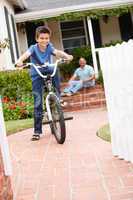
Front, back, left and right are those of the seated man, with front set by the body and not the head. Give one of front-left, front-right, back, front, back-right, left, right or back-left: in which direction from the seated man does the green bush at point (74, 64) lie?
back-right

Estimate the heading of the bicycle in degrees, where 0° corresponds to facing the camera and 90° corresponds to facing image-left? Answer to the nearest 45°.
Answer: approximately 0°

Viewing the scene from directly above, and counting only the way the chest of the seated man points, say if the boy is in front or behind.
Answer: in front

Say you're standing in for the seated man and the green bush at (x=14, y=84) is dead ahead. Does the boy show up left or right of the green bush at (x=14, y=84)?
left

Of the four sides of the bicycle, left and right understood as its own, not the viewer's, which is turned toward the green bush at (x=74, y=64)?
back

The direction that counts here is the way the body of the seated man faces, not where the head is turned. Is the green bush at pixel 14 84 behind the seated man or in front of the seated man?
in front

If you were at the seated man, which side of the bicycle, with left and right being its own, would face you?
back

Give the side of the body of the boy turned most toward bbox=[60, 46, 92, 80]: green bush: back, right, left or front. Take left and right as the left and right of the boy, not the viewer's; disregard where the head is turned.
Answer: back

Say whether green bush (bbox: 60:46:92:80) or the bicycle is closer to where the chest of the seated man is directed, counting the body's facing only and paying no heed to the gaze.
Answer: the bicycle

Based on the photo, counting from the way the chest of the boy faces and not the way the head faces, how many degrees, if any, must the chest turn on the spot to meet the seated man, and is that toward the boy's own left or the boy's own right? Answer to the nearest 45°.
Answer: approximately 180°
